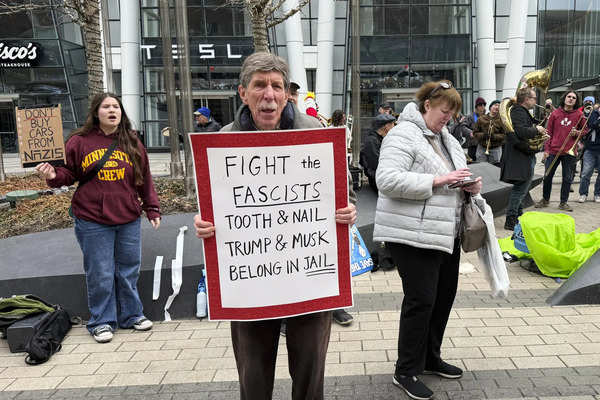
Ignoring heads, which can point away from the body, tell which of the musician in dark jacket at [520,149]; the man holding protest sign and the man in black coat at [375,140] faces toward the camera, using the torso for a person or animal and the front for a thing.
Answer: the man holding protest sign

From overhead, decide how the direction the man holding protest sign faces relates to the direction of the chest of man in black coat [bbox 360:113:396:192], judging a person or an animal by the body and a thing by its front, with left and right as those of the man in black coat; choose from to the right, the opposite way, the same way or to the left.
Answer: to the right

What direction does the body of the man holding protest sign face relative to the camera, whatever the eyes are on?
toward the camera

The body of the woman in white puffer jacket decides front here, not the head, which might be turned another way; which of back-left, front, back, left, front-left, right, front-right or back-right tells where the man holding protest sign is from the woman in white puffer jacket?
right

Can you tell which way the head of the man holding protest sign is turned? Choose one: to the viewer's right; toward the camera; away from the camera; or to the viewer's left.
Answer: toward the camera

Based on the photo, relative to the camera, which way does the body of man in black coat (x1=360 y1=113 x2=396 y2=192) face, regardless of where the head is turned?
to the viewer's right

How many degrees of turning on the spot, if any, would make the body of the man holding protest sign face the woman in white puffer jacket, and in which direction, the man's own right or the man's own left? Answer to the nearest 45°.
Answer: approximately 135° to the man's own left

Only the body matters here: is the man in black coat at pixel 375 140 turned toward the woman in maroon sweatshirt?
no

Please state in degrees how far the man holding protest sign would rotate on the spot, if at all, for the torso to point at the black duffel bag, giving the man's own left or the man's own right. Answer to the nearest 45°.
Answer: approximately 135° to the man's own right
